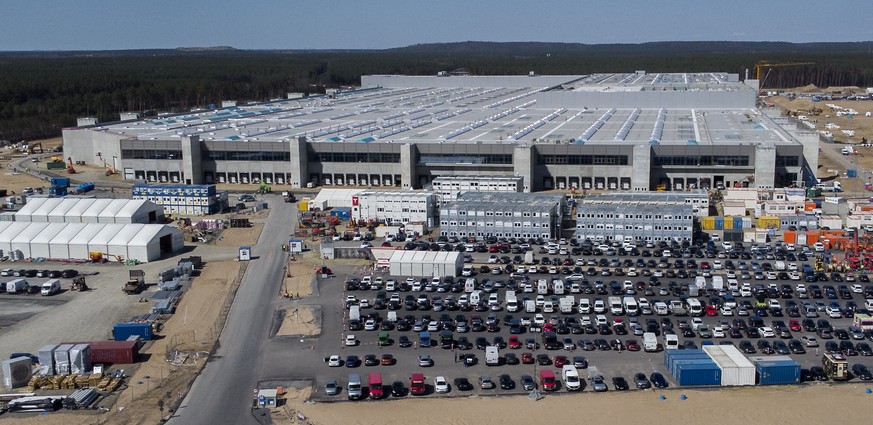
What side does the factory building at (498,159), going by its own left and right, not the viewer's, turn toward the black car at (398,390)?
front

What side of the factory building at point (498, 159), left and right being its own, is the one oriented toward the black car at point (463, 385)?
front

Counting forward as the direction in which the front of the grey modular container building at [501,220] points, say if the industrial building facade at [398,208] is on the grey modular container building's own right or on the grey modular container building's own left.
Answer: on the grey modular container building's own right

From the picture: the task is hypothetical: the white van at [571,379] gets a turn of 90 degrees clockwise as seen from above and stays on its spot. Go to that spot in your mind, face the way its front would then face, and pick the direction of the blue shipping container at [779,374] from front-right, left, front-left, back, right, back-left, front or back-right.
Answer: back

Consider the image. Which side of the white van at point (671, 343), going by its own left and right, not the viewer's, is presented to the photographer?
front

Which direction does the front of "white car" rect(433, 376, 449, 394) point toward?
toward the camera

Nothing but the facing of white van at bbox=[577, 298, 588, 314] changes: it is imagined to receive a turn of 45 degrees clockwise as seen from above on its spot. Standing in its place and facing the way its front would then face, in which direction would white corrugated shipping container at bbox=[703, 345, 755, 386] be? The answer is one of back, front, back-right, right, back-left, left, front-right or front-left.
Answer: left

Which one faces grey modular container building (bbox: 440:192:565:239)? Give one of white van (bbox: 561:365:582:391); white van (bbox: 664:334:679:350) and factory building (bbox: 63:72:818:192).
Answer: the factory building

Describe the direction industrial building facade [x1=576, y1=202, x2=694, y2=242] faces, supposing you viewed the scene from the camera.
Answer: facing the viewer

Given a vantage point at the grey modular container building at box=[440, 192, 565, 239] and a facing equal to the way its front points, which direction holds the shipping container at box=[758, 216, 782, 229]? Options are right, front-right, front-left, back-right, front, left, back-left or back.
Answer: left

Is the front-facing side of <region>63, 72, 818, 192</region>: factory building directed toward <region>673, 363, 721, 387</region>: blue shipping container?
yes

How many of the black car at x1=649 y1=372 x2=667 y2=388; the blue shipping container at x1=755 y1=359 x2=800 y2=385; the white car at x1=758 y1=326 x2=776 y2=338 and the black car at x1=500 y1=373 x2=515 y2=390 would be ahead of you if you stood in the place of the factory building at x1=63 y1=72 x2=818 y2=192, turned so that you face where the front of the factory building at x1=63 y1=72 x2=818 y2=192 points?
4
